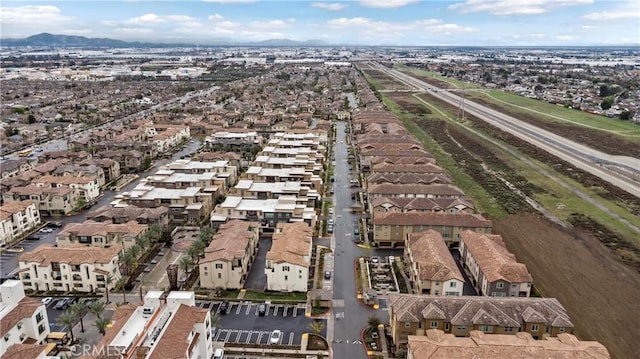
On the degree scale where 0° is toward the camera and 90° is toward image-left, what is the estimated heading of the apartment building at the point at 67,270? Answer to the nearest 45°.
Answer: approximately 0°

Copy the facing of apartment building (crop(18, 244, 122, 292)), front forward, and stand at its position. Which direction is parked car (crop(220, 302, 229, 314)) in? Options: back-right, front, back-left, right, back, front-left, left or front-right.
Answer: front-left

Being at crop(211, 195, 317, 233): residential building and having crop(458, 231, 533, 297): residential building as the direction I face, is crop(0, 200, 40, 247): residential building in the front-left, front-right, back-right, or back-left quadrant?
back-right

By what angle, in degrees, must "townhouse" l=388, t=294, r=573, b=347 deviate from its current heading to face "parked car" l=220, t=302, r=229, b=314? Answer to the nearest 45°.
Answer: approximately 90° to its right

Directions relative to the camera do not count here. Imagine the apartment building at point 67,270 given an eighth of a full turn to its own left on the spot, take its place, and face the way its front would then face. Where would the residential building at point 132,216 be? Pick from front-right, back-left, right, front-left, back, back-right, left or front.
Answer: left

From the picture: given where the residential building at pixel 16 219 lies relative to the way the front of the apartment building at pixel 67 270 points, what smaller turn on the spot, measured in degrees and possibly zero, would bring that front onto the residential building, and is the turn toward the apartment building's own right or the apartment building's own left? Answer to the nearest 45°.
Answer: approximately 180°

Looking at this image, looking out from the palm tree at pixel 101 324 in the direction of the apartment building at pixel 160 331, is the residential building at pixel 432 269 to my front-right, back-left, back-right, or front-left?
front-left

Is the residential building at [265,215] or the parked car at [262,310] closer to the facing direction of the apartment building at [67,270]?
the parked car

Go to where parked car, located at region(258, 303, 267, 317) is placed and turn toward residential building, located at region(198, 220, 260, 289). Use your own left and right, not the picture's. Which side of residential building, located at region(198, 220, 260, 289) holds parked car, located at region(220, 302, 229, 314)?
left

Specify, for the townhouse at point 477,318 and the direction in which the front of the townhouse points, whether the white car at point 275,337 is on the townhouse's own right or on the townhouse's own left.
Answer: on the townhouse's own right

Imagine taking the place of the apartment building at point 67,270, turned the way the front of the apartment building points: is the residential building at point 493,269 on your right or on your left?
on your left

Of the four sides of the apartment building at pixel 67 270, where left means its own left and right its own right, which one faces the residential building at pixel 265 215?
left

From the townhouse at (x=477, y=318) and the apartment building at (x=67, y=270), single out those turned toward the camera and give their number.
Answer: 2
